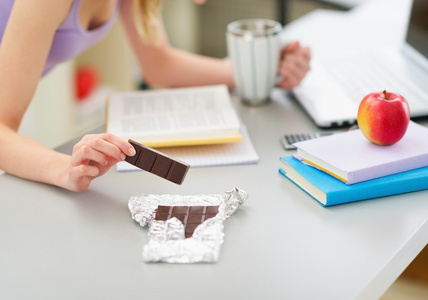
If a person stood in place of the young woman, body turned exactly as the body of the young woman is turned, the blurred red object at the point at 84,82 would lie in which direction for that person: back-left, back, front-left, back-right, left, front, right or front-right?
back-left

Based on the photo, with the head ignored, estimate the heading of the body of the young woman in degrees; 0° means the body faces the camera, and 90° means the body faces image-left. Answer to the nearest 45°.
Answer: approximately 315°

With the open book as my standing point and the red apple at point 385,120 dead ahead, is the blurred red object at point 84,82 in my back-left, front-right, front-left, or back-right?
back-left
